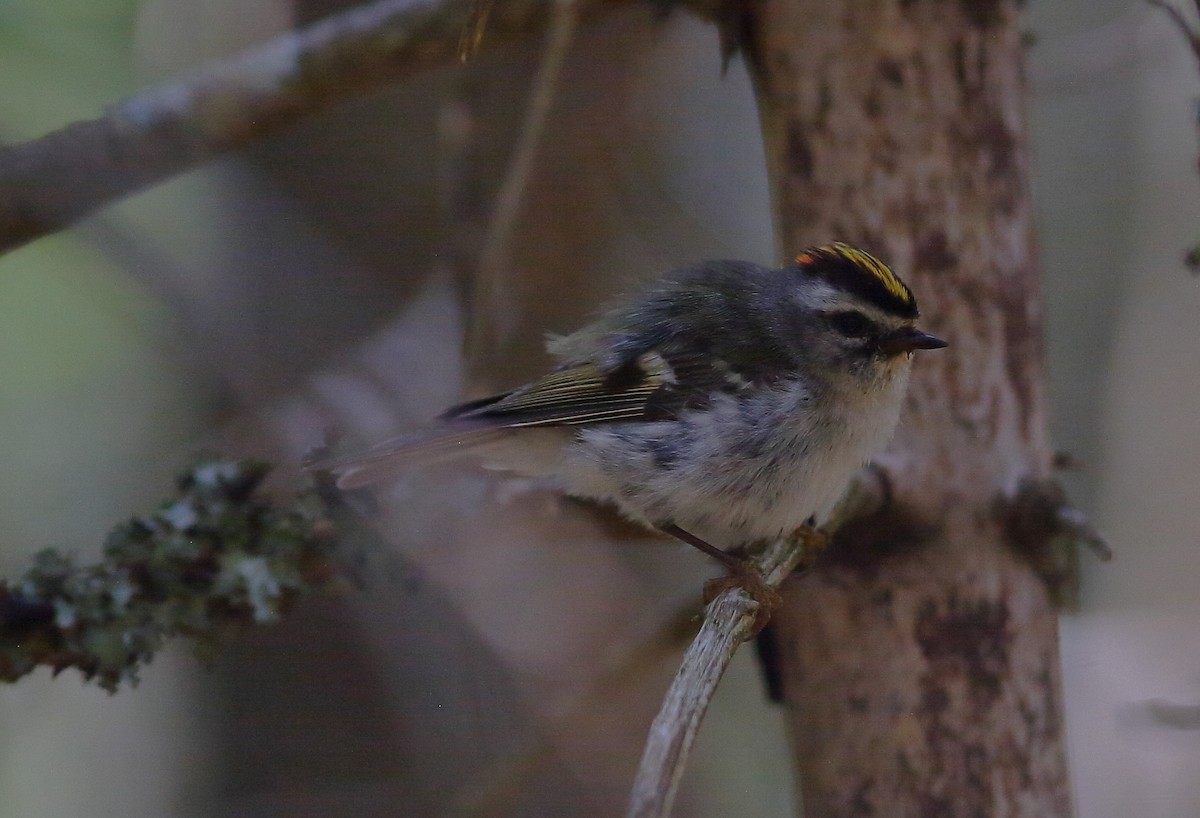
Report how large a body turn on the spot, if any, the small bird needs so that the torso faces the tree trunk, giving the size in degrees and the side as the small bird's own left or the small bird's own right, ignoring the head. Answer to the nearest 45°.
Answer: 0° — it already faces it

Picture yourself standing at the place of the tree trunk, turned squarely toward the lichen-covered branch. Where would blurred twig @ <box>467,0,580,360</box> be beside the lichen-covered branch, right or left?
right

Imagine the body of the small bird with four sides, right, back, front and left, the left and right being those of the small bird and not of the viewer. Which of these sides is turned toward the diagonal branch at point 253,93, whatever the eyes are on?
back

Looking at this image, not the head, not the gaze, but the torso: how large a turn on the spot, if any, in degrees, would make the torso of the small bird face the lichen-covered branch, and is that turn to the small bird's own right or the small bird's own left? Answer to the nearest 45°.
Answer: approximately 180°

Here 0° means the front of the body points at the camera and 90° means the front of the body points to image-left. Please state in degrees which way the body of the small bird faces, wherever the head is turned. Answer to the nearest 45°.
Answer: approximately 270°

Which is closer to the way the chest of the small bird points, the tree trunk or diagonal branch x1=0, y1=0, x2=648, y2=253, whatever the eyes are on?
the tree trunk
